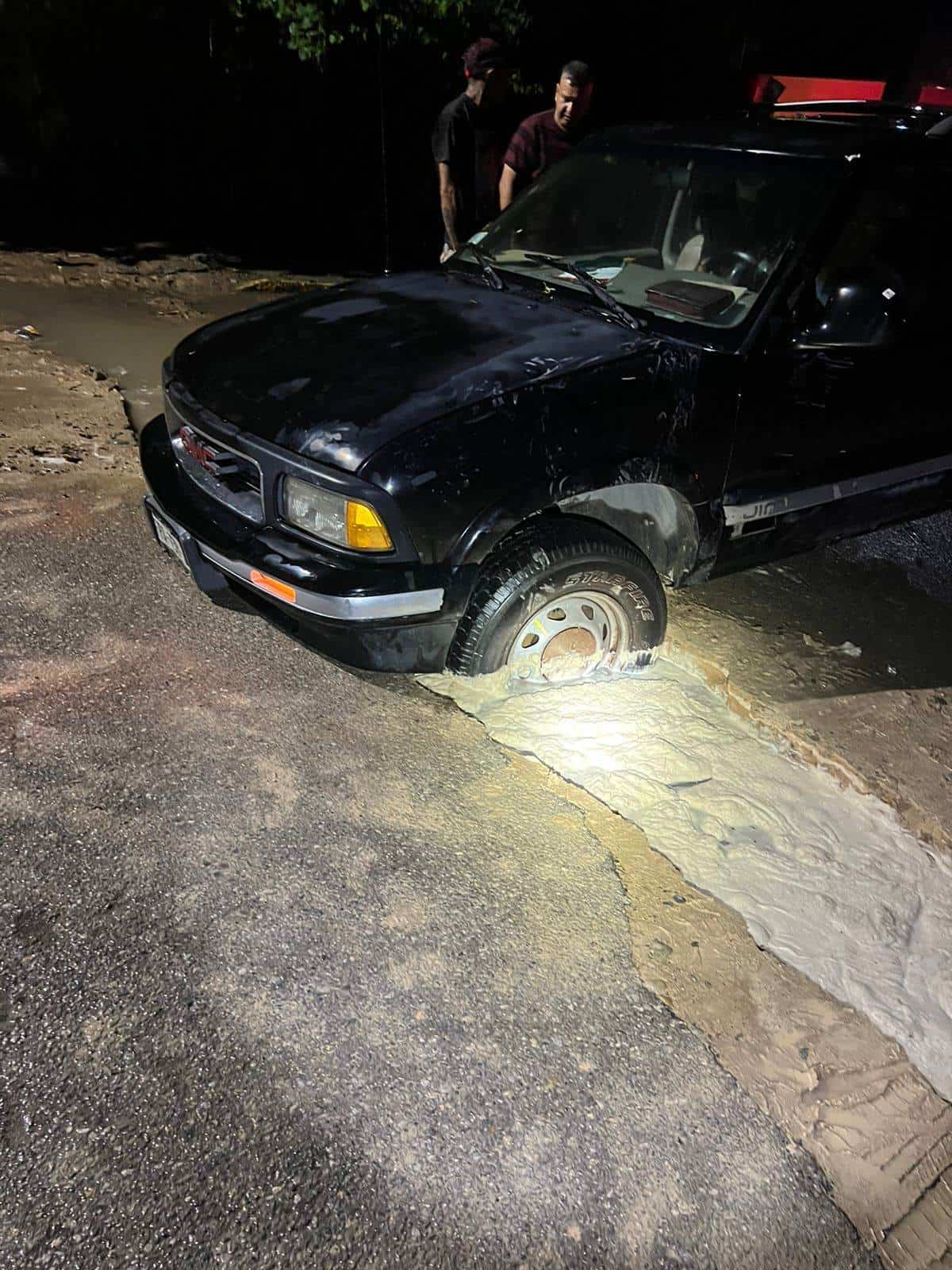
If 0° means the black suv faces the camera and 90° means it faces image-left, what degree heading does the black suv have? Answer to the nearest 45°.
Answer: approximately 45°

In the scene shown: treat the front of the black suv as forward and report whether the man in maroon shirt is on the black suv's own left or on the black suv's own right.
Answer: on the black suv's own right

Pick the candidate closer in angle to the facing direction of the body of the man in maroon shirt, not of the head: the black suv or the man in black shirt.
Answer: the black suv

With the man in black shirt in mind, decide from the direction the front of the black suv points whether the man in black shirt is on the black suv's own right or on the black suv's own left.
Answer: on the black suv's own right

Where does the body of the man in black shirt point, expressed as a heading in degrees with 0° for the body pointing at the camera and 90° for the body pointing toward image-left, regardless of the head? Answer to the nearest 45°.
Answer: approximately 315°

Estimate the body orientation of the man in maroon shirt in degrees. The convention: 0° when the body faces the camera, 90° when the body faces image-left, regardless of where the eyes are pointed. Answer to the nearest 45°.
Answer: approximately 315°
